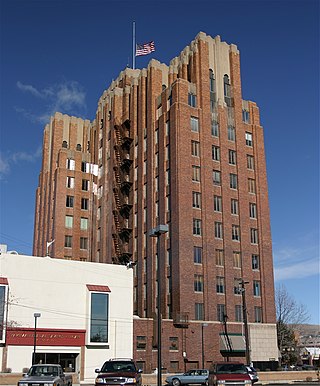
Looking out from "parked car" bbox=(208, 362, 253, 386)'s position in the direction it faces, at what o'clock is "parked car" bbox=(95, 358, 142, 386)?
"parked car" bbox=(95, 358, 142, 386) is roughly at 2 o'clock from "parked car" bbox=(208, 362, 253, 386).

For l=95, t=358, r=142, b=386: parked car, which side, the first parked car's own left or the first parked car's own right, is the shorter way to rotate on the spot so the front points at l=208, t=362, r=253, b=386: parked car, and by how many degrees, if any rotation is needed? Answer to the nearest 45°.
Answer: approximately 90° to the first parked car's own left

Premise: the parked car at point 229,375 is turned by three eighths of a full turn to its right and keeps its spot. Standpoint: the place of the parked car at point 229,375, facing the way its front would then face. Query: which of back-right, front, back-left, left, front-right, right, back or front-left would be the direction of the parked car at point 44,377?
front-left

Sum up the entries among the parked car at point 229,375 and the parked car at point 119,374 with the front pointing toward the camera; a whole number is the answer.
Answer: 2

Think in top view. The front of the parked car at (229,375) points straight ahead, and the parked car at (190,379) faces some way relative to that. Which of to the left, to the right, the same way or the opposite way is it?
to the right

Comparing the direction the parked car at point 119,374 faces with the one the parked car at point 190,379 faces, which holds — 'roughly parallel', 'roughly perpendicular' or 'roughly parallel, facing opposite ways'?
roughly perpendicular

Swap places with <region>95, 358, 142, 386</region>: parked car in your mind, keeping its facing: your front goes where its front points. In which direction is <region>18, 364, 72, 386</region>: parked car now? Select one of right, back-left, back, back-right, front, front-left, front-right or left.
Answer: back-right

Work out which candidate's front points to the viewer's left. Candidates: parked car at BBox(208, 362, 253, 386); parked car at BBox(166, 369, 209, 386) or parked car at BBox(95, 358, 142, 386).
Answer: parked car at BBox(166, 369, 209, 386)

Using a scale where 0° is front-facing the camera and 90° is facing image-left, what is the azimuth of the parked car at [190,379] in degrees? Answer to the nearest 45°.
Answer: approximately 90°
